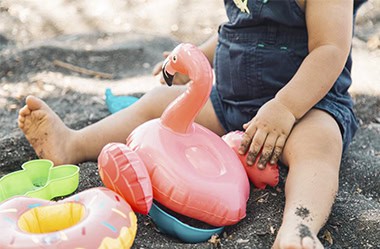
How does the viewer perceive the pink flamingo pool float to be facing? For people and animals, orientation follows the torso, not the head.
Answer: facing away from the viewer and to the left of the viewer
